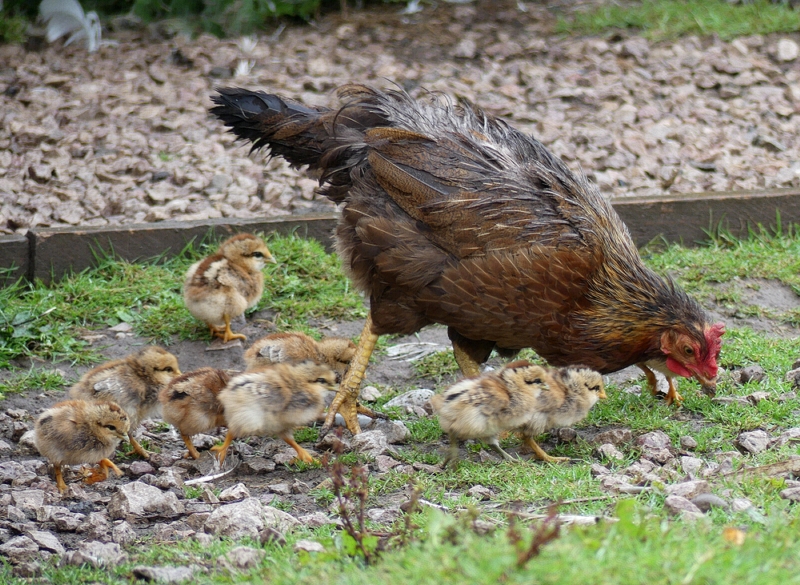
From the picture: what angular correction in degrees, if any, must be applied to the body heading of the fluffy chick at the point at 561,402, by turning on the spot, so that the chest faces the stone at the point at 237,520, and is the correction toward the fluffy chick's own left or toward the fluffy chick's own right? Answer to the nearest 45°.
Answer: approximately 135° to the fluffy chick's own right

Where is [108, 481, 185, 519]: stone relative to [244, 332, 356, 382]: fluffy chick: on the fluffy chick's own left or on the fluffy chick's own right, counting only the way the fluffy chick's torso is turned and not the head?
on the fluffy chick's own right

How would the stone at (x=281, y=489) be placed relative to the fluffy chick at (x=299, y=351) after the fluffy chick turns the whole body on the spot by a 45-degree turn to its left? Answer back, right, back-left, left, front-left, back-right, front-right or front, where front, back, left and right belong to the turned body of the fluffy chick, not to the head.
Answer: back-right

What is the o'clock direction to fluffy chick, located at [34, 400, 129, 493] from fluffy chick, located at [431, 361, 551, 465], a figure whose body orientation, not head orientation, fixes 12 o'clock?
fluffy chick, located at [34, 400, 129, 493] is roughly at 6 o'clock from fluffy chick, located at [431, 361, 551, 465].

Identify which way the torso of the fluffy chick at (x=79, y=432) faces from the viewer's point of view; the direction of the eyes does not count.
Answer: to the viewer's right

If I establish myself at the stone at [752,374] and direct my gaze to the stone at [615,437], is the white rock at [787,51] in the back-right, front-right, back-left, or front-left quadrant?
back-right

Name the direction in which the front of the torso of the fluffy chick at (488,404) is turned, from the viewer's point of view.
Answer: to the viewer's right

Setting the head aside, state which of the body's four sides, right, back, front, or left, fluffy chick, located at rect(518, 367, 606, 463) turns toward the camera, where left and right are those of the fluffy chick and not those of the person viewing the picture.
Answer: right

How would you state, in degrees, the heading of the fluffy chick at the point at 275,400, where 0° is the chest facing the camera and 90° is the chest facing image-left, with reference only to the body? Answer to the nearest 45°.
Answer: approximately 270°

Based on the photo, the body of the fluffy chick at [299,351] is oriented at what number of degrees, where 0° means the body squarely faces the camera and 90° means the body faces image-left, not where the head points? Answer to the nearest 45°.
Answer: approximately 270°

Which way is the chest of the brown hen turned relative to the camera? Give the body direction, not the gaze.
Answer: to the viewer's right

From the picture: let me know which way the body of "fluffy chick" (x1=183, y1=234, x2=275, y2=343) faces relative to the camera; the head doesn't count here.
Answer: to the viewer's right

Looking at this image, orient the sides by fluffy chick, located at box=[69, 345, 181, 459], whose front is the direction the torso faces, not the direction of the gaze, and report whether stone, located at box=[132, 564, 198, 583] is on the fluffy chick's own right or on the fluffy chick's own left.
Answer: on the fluffy chick's own right

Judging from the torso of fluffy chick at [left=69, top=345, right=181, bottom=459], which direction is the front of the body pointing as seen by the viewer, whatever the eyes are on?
to the viewer's right

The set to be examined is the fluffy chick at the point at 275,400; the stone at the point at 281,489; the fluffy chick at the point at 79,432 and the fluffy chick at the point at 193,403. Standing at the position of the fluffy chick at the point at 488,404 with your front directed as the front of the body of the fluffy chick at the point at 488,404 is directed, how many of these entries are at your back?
4
